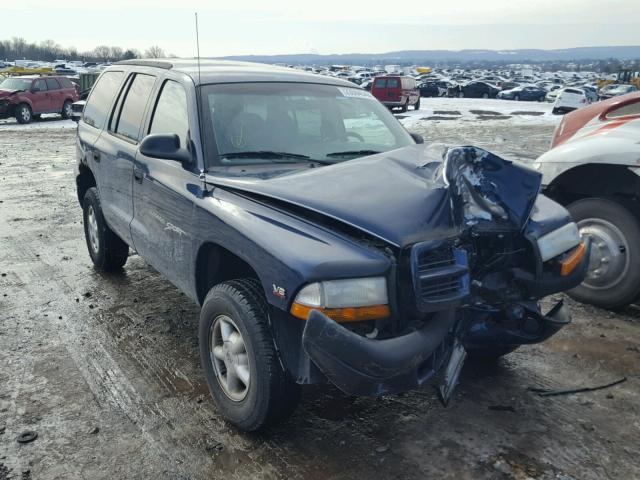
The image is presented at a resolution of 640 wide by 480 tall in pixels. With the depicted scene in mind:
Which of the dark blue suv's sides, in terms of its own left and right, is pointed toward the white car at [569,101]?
left

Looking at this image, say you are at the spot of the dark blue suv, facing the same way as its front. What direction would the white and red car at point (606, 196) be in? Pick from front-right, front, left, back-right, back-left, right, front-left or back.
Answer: left

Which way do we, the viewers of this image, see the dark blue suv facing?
facing the viewer and to the right of the viewer
